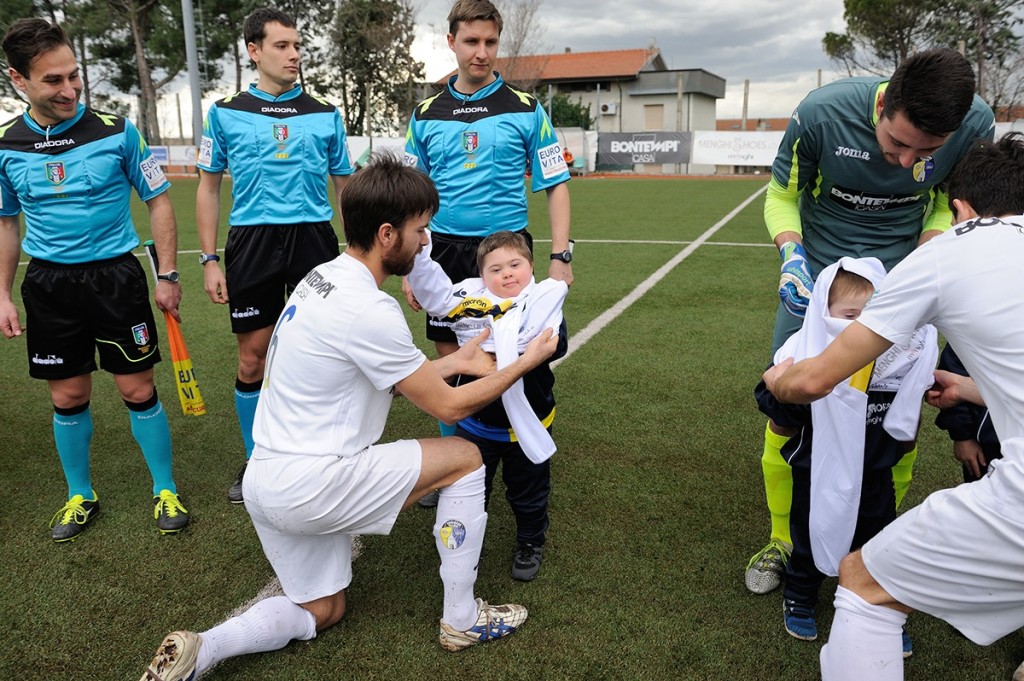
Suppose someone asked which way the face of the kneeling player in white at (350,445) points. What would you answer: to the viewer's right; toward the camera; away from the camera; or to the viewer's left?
to the viewer's right

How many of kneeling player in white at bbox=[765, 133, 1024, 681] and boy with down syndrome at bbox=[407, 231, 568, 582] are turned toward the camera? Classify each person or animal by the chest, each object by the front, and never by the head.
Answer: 1

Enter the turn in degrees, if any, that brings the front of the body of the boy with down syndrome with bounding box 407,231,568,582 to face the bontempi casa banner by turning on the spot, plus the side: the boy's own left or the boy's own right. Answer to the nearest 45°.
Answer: approximately 180°

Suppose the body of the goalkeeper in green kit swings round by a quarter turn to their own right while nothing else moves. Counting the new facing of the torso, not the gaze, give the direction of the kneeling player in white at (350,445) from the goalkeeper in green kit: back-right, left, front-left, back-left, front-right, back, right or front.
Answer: front-left

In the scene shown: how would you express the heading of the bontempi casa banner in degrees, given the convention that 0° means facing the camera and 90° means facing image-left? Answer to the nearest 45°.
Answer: approximately 0°

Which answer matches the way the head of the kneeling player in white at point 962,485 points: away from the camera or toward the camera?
away from the camera

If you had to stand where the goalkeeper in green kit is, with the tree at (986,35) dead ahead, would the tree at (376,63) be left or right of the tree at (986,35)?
left
